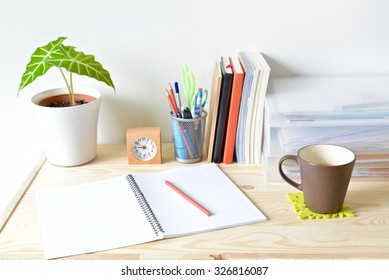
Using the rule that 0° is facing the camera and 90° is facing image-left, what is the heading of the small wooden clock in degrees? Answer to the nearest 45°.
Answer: approximately 0°
